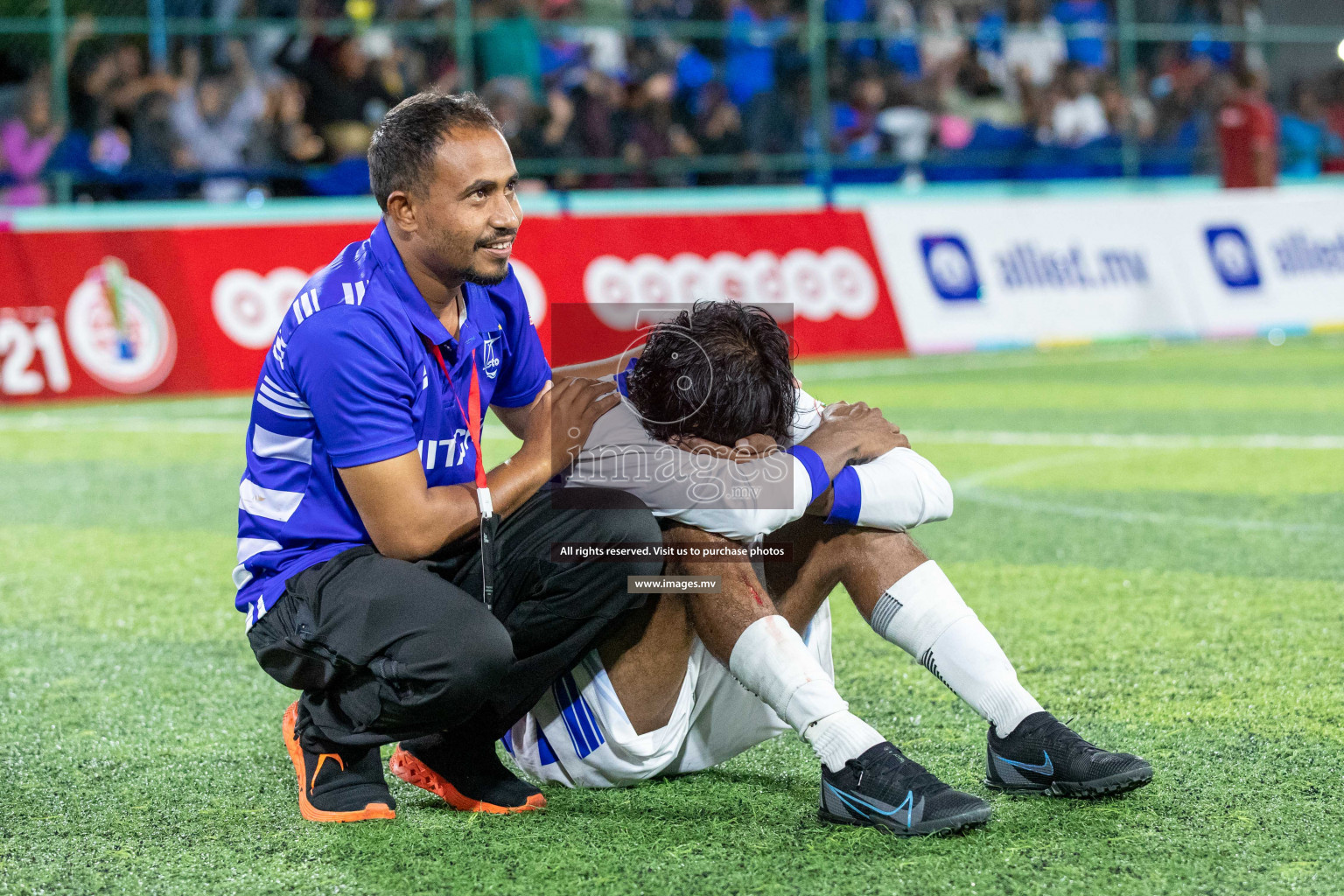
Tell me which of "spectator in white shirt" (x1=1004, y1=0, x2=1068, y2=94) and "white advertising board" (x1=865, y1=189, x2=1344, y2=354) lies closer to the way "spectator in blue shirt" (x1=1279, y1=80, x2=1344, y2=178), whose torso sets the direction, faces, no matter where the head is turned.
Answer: the white advertising board

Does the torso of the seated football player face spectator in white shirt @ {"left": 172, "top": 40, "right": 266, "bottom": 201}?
no

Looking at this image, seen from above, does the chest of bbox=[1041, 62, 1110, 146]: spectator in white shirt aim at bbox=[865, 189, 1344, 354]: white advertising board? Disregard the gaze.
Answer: yes

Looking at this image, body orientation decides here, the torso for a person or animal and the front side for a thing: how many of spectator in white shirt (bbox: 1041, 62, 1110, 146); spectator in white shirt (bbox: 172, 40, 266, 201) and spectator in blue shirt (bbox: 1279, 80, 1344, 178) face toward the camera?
3

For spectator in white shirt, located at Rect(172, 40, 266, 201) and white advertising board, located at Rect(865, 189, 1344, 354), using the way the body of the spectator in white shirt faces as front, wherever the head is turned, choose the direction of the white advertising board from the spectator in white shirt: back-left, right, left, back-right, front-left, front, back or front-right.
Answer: left

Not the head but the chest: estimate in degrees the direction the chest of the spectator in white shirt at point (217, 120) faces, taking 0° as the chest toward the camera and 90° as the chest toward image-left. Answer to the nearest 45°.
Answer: approximately 0°

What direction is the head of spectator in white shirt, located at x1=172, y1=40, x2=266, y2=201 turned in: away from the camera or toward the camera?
toward the camera

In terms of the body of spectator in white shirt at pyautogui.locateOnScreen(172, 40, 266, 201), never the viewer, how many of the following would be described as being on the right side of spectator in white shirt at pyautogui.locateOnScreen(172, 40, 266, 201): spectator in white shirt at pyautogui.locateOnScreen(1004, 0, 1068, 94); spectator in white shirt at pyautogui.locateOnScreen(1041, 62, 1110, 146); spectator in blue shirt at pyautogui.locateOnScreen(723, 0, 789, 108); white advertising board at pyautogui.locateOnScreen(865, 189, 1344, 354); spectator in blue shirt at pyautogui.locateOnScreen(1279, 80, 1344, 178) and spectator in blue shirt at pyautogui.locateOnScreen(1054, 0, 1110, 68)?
0

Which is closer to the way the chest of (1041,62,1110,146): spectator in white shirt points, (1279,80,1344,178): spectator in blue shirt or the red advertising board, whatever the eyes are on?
the red advertising board

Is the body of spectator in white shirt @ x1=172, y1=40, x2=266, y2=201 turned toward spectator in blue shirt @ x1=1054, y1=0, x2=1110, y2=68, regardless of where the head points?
no

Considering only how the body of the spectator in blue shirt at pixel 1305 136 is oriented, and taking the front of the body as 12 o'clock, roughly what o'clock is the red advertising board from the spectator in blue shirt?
The red advertising board is roughly at 1 o'clock from the spectator in blue shirt.

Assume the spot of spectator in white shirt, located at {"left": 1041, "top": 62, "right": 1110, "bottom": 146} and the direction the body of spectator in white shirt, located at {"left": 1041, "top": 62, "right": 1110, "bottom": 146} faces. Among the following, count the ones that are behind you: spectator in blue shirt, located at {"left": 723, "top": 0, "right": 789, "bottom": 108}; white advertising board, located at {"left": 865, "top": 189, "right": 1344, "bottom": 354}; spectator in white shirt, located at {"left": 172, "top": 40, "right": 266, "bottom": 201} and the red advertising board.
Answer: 0

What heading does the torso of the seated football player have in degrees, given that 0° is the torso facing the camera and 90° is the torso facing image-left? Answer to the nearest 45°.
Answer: approximately 315°

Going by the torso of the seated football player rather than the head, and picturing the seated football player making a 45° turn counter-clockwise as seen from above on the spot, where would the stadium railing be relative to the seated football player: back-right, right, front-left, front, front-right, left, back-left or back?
left

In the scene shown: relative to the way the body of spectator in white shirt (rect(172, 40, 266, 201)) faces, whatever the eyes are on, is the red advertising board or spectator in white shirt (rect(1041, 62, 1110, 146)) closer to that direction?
the red advertising board

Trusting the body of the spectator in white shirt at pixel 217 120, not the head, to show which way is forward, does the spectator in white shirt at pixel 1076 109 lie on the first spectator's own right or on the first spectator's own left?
on the first spectator's own left

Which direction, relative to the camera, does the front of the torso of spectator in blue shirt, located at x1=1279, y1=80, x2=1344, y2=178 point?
toward the camera

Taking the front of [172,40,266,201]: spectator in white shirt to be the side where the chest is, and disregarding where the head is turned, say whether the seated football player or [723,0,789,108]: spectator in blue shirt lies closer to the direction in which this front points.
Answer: the seated football player
